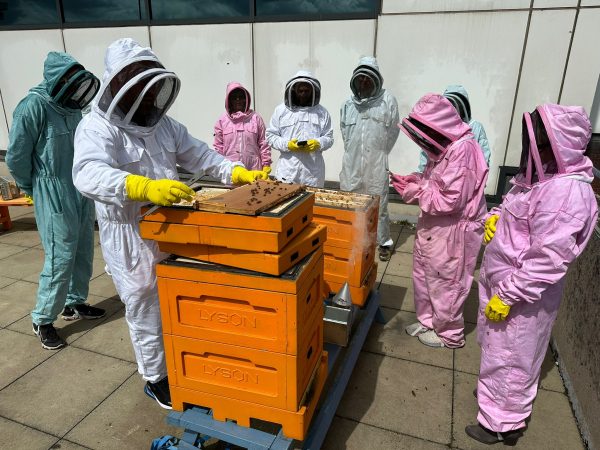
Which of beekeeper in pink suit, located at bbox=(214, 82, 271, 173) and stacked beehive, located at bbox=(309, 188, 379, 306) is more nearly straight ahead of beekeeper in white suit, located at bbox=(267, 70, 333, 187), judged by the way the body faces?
the stacked beehive

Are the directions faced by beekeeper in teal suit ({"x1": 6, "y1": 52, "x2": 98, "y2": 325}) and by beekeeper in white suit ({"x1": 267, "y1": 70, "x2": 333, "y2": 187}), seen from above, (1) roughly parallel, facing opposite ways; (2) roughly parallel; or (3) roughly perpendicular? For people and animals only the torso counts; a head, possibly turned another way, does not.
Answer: roughly perpendicular

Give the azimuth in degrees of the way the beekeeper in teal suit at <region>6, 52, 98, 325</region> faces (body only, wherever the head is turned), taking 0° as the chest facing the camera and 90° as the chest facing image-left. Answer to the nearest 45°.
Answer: approximately 315°

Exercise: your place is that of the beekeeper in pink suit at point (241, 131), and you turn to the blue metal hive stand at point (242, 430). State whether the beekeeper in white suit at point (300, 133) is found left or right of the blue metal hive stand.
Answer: left

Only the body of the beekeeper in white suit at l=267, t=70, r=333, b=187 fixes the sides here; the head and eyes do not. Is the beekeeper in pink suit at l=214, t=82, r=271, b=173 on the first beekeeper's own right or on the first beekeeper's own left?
on the first beekeeper's own right

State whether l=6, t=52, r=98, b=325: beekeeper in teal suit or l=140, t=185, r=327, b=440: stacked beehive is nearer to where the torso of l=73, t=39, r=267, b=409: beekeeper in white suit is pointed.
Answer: the stacked beehive

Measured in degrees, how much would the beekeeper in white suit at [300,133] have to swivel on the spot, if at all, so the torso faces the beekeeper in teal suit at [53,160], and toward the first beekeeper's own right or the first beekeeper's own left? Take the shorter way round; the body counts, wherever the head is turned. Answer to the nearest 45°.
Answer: approximately 45° to the first beekeeper's own right

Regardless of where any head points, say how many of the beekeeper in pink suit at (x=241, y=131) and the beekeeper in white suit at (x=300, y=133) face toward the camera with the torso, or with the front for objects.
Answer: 2

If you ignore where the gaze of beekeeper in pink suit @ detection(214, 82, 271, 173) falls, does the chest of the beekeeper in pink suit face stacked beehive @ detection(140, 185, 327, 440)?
yes

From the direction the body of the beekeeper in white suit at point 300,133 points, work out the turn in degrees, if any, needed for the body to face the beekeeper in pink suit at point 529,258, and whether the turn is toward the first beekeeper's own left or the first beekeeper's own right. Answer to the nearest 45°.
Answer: approximately 45° to the first beekeeper's own left
